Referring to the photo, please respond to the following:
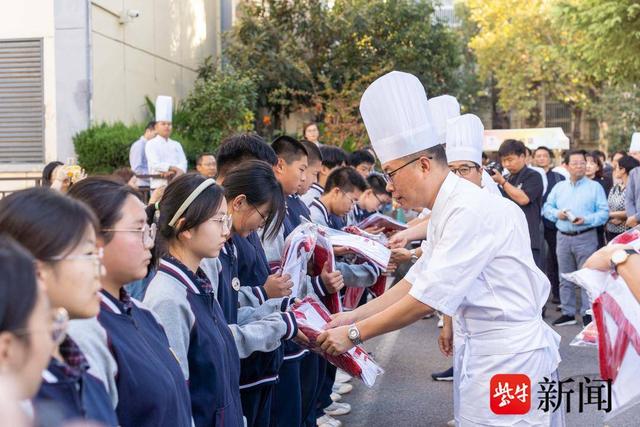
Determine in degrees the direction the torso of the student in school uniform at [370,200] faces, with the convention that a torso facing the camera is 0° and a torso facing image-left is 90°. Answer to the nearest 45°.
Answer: approximately 270°

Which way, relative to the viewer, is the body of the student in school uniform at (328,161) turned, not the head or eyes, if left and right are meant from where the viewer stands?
facing to the right of the viewer

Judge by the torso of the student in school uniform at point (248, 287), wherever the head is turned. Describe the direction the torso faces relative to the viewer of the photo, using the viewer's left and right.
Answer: facing to the right of the viewer

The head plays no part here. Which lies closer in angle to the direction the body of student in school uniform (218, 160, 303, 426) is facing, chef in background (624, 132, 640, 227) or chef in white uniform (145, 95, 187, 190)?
the chef in background

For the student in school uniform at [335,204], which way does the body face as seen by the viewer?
to the viewer's right

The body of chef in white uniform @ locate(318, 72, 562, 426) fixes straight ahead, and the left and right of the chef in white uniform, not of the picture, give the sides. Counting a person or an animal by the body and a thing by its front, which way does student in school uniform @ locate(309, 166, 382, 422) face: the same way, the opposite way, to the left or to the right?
the opposite way

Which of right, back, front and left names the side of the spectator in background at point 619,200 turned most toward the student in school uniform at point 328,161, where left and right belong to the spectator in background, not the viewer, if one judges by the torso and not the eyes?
front

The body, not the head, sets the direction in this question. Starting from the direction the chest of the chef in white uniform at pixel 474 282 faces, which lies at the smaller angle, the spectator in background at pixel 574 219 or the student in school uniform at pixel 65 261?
the student in school uniform

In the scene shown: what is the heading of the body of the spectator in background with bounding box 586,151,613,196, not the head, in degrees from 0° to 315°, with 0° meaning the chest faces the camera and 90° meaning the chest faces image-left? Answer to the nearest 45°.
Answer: approximately 45°

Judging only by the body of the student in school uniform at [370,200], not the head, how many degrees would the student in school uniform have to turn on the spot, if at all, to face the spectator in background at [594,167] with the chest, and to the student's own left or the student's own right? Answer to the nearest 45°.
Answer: approximately 45° to the student's own left

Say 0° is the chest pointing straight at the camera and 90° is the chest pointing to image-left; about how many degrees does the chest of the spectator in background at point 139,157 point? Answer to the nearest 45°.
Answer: approximately 270°

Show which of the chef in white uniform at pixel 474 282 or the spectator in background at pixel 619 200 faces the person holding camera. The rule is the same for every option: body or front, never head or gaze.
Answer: the spectator in background

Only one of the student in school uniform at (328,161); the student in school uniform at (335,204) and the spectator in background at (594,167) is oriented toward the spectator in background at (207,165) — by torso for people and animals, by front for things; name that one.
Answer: the spectator in background at (594,167)

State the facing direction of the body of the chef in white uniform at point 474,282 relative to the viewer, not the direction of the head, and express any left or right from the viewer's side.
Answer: facing to the left of the viewer

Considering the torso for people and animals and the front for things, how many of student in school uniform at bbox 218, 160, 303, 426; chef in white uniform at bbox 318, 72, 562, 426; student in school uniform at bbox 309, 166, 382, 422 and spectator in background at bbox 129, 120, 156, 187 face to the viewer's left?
1

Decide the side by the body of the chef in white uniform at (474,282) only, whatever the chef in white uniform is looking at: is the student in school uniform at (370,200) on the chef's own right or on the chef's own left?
on the chef's own right

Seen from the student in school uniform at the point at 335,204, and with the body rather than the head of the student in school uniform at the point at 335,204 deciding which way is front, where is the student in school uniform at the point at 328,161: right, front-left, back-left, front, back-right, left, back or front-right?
left

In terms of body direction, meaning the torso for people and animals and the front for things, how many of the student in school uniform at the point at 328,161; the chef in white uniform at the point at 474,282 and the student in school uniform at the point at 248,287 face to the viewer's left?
1

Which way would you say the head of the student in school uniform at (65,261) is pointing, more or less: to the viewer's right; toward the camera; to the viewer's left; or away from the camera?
to the viewer's right
